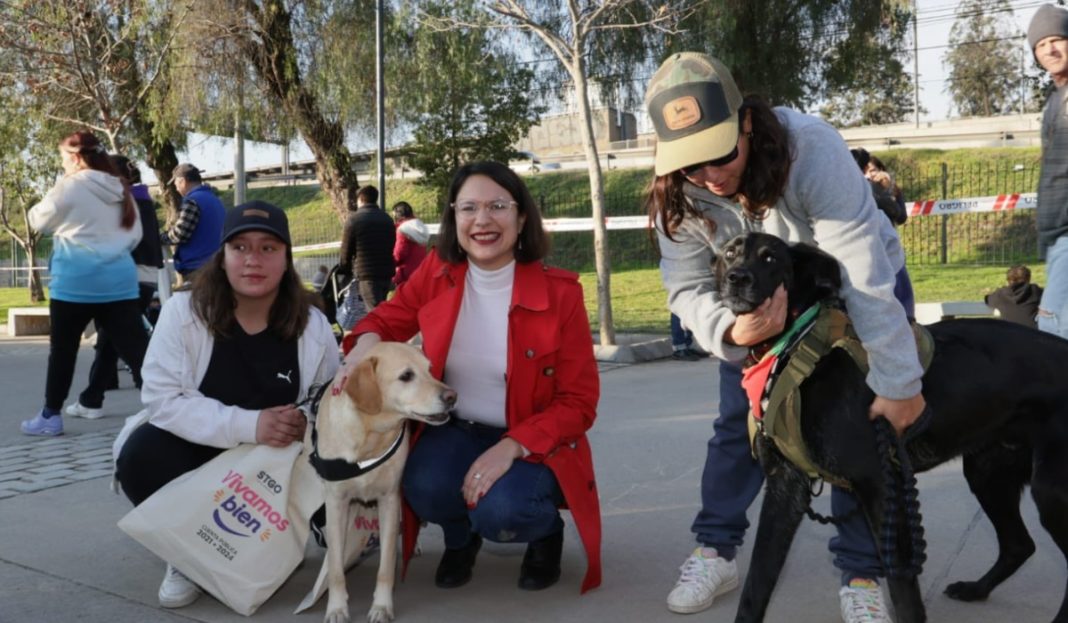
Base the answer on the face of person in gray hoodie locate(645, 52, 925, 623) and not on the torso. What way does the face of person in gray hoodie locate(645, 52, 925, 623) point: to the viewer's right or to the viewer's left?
to the viewer's left

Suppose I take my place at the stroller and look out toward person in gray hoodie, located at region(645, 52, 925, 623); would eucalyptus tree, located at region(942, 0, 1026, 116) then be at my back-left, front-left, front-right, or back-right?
back-left

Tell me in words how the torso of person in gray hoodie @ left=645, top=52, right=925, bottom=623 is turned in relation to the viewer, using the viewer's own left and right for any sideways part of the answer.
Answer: facing the viewer and to the left of the viewer

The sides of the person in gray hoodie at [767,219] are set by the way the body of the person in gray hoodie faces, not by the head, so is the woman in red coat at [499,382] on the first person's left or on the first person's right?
on the first person's right

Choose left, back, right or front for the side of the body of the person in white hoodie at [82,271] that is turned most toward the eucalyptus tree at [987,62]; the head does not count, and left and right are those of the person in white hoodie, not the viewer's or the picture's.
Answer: right

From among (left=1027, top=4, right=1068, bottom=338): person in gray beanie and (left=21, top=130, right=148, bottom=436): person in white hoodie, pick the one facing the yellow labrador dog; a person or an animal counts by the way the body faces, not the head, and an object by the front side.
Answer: the person in gray beanie

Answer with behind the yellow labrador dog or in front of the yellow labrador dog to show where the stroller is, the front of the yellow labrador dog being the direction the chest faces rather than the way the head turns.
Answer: behind

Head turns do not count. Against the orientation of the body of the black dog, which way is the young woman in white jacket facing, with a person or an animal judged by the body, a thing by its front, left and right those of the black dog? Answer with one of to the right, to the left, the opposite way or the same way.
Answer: to the left

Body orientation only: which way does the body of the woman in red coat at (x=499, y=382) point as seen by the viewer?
toward the camera

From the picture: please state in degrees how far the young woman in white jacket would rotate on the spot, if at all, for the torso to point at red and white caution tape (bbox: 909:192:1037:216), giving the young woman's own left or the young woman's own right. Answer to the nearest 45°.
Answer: approximately 135° to the young woman's own left

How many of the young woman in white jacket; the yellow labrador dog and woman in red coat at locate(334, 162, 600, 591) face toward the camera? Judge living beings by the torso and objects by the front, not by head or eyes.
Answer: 3

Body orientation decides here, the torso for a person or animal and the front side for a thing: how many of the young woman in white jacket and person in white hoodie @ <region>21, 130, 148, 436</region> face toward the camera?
1

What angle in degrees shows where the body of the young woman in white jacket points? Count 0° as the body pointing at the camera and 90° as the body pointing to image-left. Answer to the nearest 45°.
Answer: approximately 0°

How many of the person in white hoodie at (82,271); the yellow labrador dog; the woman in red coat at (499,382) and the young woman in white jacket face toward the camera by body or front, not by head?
3
